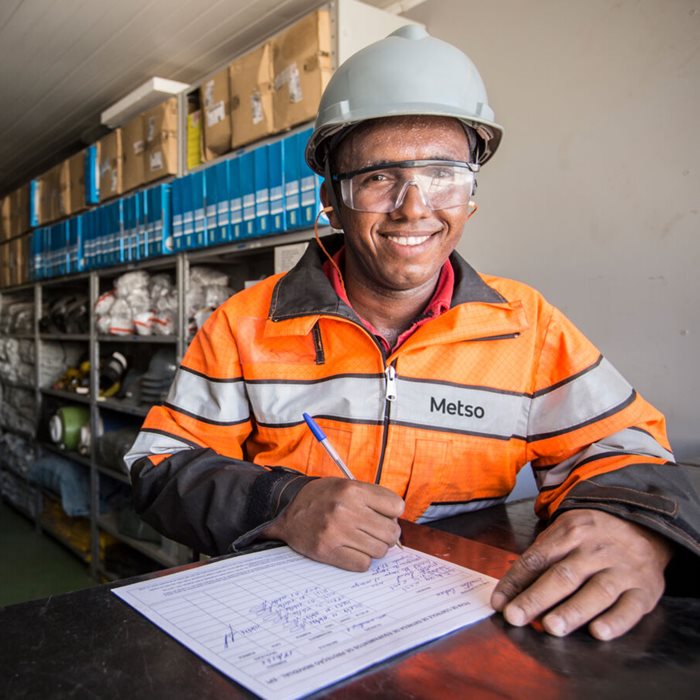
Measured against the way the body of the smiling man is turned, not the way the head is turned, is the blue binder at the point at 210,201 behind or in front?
behind

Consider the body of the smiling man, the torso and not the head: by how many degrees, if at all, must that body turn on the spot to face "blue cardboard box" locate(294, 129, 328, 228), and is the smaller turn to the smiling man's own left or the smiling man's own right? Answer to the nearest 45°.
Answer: approximately 180°

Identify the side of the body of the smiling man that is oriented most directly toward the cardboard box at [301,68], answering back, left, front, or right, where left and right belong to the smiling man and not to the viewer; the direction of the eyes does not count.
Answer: back

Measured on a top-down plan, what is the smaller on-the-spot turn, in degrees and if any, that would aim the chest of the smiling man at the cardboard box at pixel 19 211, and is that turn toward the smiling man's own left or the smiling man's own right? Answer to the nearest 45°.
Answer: approximately 135° to the smiling man's own right

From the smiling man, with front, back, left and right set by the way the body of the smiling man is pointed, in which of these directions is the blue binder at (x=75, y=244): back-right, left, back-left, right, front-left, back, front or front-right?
back-right

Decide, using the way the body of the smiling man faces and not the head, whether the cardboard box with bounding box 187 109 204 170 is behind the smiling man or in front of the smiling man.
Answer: behind

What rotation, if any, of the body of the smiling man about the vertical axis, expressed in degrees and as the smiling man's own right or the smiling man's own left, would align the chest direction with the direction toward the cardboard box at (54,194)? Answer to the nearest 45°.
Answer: approximately 135° to the smiling man's own right

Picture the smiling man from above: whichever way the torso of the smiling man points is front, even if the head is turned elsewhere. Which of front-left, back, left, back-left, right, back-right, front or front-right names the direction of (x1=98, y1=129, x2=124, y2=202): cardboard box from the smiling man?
back-right

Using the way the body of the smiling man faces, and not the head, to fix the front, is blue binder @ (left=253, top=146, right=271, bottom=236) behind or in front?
behind

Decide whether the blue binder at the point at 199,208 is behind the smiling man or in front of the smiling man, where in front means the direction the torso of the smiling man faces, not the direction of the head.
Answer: behind

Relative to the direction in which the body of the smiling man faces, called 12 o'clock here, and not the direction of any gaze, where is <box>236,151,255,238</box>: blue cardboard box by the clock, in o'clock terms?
The blue cardboard box is roughly at 5 o'clock from the smiling man.

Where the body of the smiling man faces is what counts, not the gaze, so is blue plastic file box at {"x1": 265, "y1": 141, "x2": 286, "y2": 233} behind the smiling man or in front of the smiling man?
behind

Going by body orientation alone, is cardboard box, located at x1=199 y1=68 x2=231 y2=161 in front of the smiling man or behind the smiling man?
behind

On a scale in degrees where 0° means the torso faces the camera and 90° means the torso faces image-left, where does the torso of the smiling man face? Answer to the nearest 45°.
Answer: approximately 0°
